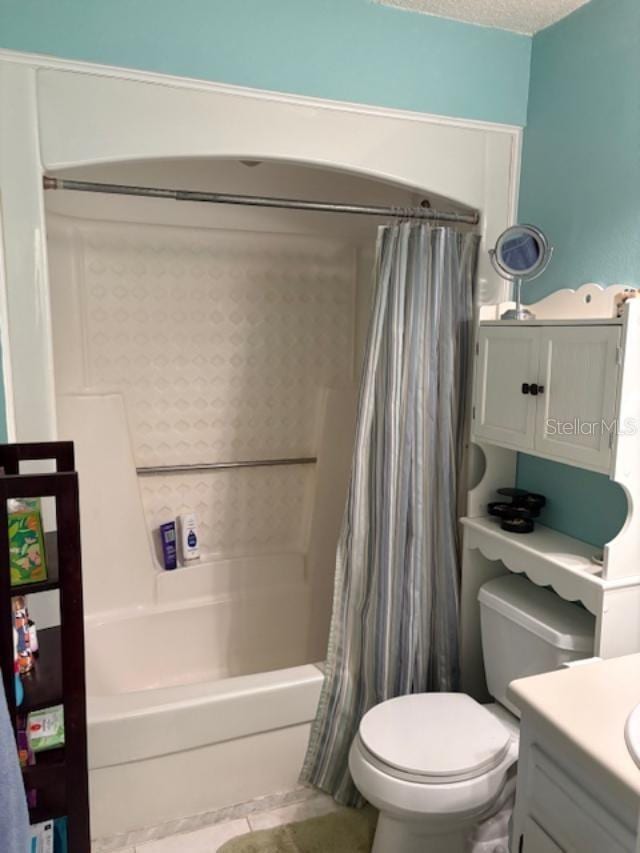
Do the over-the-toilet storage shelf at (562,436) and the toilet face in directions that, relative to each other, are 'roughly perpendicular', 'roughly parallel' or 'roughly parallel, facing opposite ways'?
roughly parallel

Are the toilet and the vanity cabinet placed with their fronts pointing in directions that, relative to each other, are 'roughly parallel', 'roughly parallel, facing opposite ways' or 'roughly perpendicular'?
roughly parallel

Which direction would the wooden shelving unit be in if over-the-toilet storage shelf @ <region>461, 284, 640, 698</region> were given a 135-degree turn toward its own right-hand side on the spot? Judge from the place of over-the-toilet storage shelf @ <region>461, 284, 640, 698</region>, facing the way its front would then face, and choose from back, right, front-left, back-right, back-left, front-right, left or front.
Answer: back-left

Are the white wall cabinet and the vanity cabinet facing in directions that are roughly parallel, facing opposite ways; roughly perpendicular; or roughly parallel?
roughly parallel

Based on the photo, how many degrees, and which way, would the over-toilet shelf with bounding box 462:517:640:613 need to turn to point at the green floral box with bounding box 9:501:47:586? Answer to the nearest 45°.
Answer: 0° — it already faces it

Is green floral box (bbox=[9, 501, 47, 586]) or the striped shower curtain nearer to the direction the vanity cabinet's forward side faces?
the green floral box

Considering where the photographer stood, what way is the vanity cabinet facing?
facing the viewer and to the left of the viewer

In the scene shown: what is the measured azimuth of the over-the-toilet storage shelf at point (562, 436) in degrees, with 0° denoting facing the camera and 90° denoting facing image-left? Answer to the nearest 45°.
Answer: approximately 45°

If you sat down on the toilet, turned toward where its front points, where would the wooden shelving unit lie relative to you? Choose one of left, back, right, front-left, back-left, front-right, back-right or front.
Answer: front

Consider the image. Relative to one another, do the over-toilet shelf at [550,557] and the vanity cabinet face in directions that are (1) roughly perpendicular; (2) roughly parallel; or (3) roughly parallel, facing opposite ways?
roughly parallel

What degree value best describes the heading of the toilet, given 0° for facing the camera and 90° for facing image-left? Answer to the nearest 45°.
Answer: approximately 45°

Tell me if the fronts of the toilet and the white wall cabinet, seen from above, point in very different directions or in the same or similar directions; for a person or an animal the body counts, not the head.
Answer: same or similar directions

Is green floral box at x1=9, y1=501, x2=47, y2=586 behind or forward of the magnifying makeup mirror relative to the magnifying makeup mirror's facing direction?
forward

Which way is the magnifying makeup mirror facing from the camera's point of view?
toward the camera

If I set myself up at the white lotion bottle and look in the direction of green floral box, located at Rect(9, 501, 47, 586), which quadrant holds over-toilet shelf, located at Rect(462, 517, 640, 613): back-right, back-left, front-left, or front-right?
front-left
